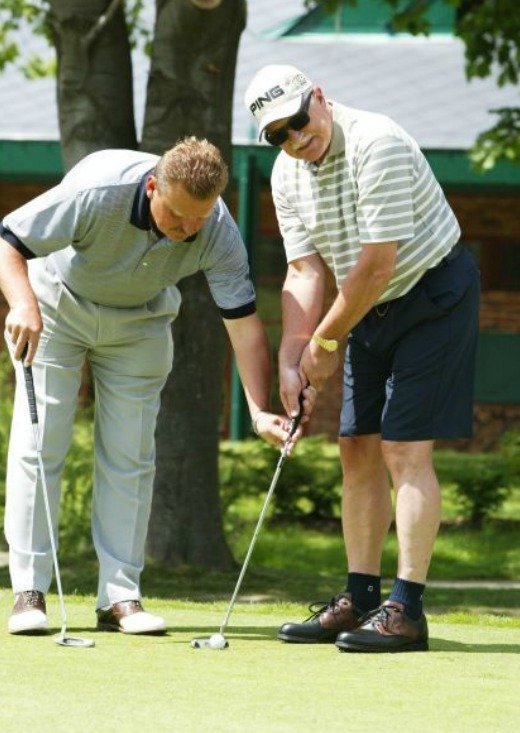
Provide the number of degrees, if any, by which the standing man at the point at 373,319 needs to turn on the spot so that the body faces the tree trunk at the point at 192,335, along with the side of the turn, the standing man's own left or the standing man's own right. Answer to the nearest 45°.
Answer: approximately 135° to the standing man's own right

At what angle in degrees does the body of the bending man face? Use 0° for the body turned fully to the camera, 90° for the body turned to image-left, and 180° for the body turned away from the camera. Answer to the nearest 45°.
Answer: approximately 315°

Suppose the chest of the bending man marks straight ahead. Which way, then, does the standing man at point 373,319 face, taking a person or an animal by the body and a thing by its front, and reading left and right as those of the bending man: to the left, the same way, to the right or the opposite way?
to the right

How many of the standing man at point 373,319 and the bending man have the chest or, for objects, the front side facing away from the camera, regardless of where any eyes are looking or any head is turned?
0

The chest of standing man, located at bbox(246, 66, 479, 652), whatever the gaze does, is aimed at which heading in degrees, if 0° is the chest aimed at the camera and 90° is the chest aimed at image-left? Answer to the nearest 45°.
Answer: approximately 45°

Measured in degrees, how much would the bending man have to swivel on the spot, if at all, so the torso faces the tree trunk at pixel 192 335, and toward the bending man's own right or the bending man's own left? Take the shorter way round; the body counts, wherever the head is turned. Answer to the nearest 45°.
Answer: approximately 135° to the bending man's own left

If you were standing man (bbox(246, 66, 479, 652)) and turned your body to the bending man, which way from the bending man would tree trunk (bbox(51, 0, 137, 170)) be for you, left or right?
right

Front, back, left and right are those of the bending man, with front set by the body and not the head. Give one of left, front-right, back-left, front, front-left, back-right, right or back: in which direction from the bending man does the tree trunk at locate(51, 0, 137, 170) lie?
back-left

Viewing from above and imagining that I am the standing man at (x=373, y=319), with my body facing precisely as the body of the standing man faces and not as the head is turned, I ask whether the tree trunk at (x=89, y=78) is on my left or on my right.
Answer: on my right
